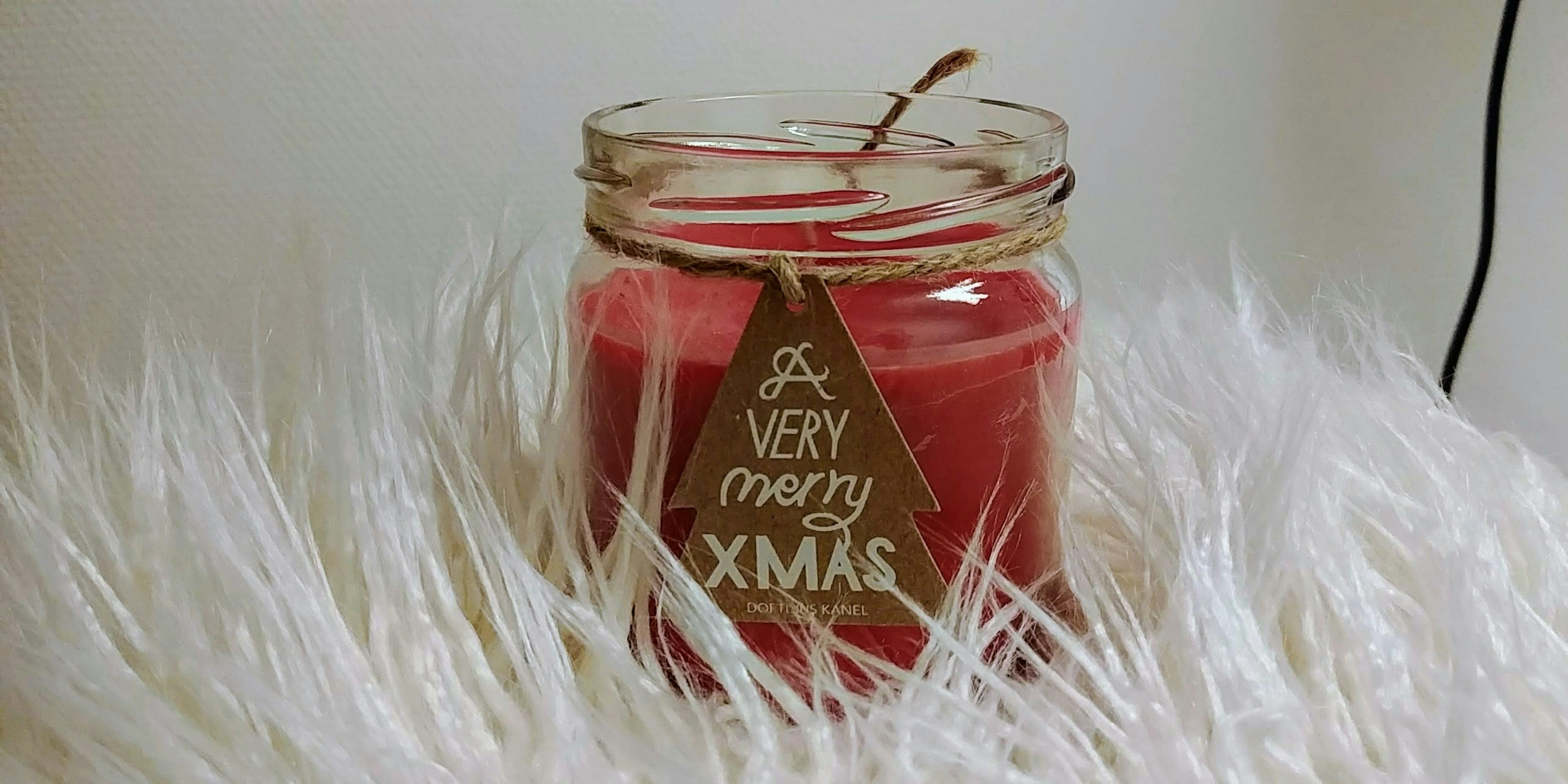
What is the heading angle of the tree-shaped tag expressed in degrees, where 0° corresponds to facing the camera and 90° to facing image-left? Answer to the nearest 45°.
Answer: approximately 0°

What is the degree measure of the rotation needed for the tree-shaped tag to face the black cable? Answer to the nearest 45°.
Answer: approximately 135° to its left
